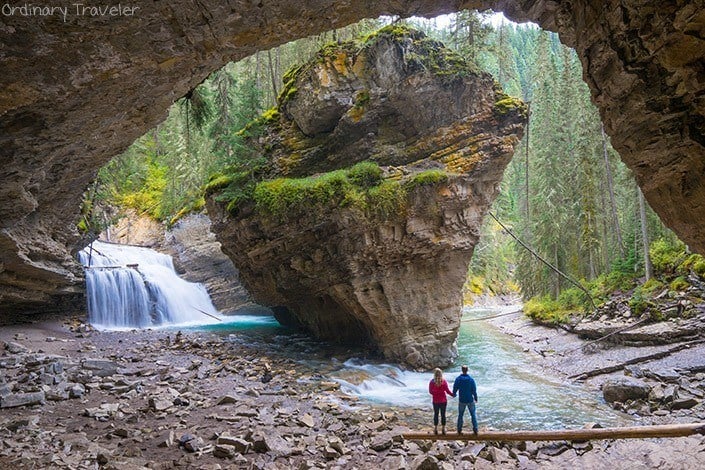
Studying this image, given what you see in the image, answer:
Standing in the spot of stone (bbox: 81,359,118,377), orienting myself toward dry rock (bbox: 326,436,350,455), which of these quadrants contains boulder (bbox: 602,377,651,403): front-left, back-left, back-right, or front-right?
front-left

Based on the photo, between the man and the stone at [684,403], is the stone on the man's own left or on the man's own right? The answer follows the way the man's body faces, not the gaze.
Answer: on the man's own right

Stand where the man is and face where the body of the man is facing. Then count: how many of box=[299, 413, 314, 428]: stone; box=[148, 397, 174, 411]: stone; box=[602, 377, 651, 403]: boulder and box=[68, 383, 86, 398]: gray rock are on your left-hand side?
3

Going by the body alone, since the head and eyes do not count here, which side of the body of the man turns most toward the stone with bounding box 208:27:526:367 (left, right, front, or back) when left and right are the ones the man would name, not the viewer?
front

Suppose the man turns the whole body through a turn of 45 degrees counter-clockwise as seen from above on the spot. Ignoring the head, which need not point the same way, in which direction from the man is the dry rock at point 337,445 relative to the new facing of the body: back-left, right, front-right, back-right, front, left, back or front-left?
left

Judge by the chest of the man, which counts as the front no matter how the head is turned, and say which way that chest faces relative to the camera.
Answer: away from the camera

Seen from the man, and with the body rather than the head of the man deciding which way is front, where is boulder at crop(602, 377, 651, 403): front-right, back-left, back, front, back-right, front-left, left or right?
front-right

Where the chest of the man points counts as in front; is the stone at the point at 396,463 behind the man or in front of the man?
behind

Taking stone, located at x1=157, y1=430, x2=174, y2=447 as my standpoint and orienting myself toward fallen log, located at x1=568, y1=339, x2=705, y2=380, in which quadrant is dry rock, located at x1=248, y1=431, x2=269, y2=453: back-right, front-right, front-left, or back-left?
front-right

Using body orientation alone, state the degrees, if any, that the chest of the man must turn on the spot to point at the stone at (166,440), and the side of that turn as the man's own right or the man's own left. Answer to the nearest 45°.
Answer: approximately 135° to the man's own left

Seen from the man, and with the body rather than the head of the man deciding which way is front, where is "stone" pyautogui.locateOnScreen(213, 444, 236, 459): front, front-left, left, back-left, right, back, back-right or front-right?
back-left

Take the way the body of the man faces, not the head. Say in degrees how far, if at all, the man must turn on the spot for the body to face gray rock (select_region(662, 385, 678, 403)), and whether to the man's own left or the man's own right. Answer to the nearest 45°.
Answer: approximately 45° to the man's own right

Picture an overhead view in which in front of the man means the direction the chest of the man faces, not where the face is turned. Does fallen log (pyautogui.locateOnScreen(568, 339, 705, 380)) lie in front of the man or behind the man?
in front

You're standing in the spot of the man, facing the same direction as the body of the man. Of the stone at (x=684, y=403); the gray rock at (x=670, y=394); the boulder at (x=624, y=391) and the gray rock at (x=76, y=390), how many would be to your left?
1

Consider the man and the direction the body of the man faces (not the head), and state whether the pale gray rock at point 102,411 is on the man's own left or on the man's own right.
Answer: on the man's own left

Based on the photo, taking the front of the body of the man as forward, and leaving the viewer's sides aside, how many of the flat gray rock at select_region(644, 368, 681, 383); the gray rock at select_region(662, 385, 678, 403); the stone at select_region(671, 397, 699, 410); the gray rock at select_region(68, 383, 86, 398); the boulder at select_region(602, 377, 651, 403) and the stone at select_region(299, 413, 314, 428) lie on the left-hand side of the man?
2
